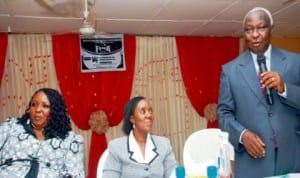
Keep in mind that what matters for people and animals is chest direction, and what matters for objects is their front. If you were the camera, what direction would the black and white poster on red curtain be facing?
facing the viewer

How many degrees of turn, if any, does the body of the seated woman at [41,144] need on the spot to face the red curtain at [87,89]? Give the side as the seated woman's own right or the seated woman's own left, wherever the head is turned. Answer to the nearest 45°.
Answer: approximately 180°

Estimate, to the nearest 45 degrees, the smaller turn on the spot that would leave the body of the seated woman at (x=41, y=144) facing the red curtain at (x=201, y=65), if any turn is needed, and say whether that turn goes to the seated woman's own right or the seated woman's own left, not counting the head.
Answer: approximately 135° to the seated woman's own left

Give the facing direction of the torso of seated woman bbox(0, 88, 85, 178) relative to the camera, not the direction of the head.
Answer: toward the camera

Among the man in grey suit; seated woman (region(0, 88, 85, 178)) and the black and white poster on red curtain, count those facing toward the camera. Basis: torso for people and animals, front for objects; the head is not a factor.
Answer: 3

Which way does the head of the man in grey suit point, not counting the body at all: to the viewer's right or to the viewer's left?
to the viewer's left

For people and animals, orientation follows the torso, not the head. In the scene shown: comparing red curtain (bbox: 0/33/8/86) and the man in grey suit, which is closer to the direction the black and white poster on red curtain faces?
the man in grey suit

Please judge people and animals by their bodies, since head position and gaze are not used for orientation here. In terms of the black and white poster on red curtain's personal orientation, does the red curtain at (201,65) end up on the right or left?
on its left

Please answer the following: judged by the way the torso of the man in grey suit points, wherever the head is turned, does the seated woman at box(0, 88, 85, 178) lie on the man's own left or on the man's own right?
on the man's own right

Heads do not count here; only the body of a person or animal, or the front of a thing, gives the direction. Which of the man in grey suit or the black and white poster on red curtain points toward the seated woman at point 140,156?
the black and white poster on red curtain

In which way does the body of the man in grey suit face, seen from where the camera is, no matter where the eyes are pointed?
toward the camera

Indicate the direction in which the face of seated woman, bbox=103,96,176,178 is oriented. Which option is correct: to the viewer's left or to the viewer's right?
to the viewer's right
